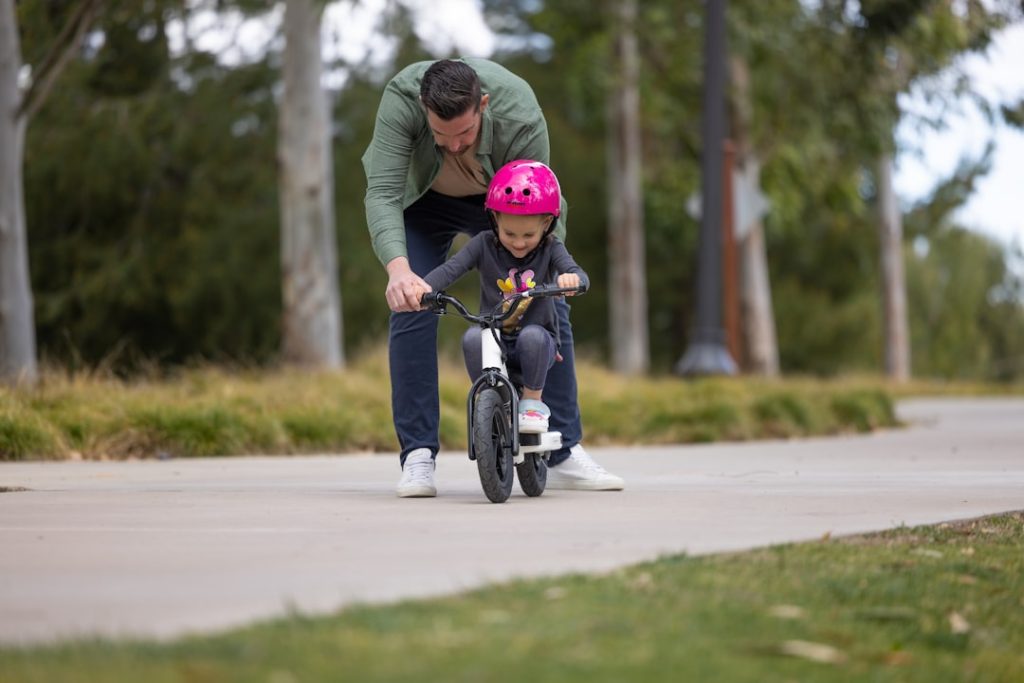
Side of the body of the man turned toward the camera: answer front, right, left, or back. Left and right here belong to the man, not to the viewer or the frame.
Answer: front

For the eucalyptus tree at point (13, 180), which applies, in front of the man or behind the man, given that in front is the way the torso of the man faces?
behind

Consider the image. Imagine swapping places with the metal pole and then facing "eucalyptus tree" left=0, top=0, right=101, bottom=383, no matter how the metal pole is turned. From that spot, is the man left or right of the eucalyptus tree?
left

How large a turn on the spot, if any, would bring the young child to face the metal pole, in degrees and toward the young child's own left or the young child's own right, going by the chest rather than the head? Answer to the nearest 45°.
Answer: approximately 180°

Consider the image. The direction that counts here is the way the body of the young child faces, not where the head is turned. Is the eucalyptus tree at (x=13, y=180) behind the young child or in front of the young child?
behind

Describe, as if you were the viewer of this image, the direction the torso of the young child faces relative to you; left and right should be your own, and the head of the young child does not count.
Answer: facing the viewer

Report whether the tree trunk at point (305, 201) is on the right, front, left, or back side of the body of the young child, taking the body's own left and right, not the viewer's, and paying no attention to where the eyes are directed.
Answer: back
